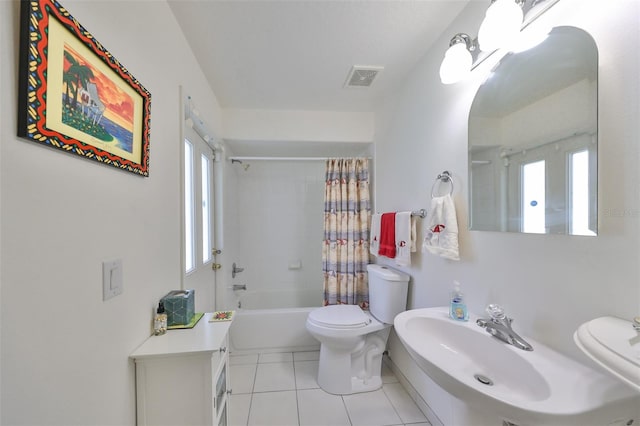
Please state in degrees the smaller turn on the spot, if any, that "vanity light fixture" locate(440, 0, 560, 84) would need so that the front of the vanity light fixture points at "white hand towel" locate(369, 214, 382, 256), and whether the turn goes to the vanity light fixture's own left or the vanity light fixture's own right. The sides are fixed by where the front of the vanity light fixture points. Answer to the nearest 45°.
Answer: approximately 90° to the vanity light fixture's own right

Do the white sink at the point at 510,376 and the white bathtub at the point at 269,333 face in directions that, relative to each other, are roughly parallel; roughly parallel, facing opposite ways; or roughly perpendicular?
roughly perpendicular

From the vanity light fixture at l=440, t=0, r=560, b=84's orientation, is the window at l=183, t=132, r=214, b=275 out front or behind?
out front

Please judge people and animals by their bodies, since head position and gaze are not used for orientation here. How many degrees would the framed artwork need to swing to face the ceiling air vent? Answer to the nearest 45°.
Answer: approximately 45° to its left

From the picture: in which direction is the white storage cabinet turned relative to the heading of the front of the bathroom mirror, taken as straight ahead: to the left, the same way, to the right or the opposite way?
the opposite way

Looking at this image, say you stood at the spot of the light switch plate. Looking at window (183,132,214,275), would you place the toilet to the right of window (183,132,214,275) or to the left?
right

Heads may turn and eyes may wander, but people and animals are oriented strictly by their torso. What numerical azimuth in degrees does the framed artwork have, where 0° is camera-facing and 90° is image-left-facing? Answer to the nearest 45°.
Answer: approximately 315°

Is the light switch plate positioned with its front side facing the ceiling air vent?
no

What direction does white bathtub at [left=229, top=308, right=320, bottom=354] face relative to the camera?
toward the camera

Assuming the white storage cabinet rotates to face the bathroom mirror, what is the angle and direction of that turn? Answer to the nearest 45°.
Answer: approximately 45° to its right

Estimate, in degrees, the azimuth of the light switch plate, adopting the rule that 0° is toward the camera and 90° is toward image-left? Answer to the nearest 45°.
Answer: approximately 315°

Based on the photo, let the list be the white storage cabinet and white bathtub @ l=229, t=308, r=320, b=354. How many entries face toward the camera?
1

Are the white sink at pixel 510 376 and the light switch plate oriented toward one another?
yes

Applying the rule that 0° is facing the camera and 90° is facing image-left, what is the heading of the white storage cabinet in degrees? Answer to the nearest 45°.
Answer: approximately 270°

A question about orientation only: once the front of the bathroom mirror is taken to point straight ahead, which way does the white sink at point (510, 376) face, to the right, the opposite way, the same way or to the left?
the same way

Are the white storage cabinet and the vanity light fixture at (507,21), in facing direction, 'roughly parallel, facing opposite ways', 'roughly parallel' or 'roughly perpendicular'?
roughly parallel, facing opposite ways

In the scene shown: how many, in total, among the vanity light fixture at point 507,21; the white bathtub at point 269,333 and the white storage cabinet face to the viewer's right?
1
